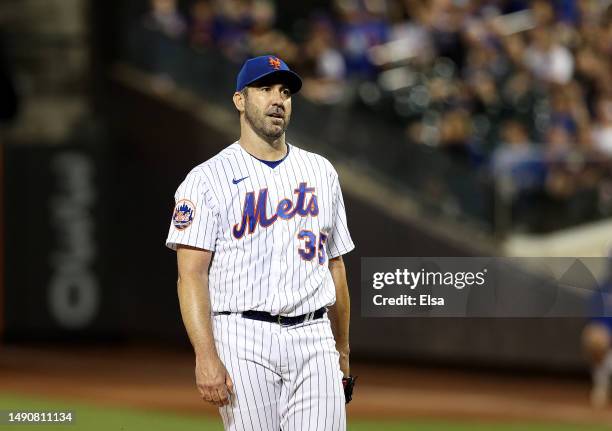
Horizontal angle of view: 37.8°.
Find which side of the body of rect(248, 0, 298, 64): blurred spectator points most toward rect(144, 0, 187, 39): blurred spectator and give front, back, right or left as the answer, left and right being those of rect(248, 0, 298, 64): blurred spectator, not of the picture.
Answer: right

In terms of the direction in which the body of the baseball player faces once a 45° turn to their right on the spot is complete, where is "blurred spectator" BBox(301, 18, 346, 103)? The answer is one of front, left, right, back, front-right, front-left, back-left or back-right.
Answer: back

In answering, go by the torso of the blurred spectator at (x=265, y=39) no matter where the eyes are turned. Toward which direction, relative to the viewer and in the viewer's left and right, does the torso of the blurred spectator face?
facing the viewer and to the left of the viewer

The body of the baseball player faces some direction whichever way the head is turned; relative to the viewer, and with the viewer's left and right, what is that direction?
facing the viewer and to the right of the viewer

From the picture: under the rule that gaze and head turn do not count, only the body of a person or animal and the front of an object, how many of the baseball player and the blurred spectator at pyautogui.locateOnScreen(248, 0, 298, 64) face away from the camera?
0

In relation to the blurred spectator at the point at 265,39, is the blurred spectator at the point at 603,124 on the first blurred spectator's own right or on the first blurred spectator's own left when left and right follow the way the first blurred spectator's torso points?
on the first blurred spectator's own left

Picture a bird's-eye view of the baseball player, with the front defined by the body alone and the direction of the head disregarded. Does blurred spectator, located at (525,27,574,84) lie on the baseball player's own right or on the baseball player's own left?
on the baseball player's own left

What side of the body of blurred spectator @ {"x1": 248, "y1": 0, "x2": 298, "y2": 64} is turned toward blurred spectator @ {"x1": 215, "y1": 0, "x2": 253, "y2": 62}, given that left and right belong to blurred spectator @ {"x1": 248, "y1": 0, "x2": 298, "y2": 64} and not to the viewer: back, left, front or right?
right

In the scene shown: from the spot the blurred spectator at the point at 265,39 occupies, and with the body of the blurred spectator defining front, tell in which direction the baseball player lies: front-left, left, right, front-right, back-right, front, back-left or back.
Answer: front-left

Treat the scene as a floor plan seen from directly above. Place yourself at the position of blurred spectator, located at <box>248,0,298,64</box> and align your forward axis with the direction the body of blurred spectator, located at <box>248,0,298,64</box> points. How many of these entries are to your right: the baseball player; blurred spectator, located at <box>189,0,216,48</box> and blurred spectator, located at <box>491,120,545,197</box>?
1
